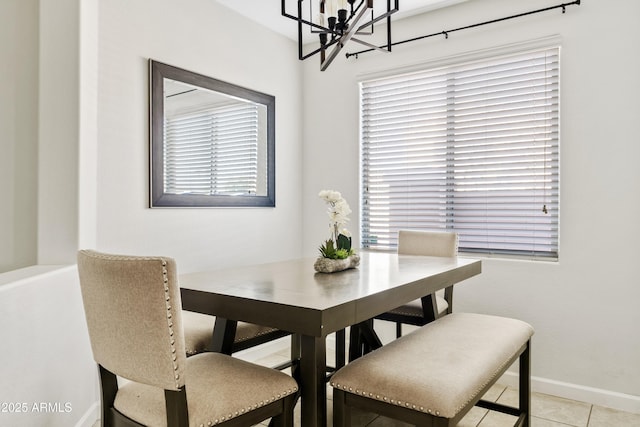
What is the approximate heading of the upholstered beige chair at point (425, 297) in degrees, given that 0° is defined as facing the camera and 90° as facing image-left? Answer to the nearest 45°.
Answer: approximately 45°

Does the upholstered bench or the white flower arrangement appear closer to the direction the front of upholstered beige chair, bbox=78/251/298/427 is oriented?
the white flower arrangement

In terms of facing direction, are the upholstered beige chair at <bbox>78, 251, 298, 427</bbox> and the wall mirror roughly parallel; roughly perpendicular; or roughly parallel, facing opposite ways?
roughly perpendicular

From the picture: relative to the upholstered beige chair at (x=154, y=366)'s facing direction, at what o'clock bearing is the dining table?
The dining table is roughly at 1 o'clock from the upholstered beige chair.

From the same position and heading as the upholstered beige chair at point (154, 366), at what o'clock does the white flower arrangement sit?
The white flower arrangement is roughly at 12 o'clock from the upholstered beige chair.

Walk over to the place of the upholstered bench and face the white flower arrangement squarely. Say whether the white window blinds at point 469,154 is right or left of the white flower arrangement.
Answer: right

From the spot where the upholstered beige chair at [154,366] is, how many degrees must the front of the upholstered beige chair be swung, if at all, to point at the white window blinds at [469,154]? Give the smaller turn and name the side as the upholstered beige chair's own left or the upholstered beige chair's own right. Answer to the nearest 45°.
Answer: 0° — it already faces it

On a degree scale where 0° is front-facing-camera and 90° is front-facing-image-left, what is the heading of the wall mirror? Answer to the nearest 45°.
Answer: approximately 315°

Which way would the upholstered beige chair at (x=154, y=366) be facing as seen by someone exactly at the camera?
facing away from the viewer and to the right of the viewer

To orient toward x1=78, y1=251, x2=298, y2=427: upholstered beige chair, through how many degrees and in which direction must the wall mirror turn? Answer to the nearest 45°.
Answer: approximately 45° to its right

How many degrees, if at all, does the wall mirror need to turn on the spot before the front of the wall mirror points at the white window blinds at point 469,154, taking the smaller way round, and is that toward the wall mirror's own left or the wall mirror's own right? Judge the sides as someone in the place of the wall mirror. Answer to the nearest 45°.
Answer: approximately 45° to the wall mirror's own left

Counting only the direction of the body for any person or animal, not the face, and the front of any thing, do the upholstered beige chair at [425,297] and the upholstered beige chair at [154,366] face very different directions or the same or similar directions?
very different directions
